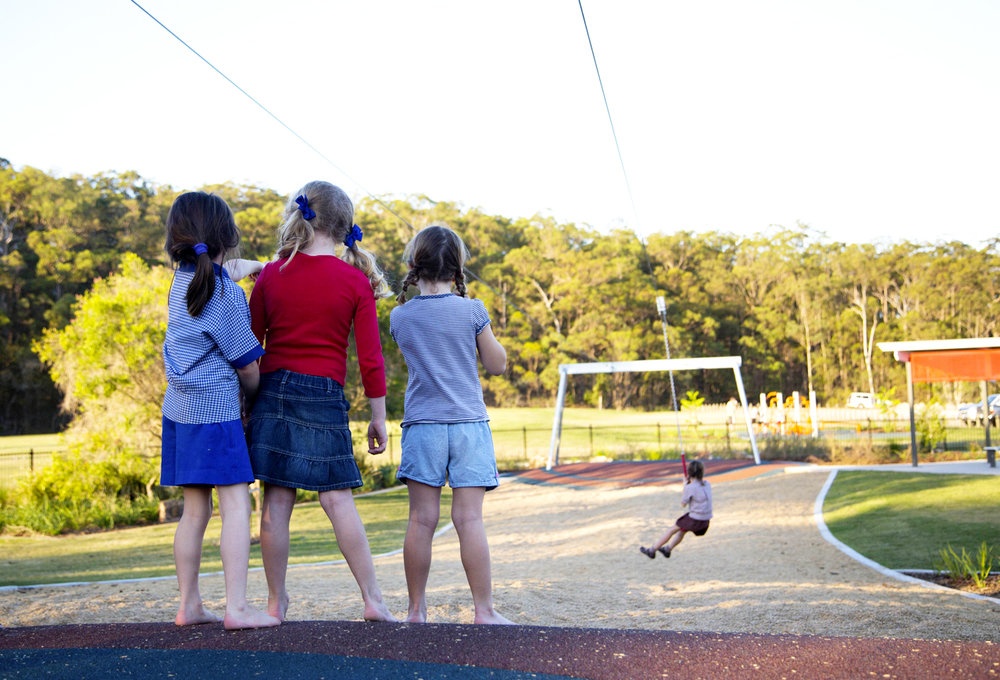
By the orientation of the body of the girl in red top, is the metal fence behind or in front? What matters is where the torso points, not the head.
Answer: in front

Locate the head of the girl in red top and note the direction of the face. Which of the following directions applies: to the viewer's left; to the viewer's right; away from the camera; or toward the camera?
away from the camera

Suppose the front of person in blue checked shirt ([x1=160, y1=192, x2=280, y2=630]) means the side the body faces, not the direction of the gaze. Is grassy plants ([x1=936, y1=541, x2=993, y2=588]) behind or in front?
in front

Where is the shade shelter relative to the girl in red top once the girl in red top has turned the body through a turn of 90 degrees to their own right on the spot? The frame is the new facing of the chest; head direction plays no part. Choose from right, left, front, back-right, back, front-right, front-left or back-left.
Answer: front-left

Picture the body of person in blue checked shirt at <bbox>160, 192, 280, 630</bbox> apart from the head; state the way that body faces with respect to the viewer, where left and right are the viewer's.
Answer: facing away from the viewer and to the right of the viewer

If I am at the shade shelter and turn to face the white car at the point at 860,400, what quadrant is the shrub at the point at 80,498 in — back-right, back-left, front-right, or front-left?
back-left

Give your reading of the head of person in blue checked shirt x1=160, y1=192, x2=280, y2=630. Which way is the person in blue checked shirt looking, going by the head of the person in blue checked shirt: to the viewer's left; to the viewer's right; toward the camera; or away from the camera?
away from the camera

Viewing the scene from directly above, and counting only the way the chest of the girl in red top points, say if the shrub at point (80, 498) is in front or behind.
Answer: in front

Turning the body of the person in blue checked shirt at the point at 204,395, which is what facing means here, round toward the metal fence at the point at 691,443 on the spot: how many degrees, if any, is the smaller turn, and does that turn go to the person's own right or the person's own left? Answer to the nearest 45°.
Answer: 0° — they already face it

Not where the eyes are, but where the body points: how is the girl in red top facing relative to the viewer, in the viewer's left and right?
facing away from the viewer

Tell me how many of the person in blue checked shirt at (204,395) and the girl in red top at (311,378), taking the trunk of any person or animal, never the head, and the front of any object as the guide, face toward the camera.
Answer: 0

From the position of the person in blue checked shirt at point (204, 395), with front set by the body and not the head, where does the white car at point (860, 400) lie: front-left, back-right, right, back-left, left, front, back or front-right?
front

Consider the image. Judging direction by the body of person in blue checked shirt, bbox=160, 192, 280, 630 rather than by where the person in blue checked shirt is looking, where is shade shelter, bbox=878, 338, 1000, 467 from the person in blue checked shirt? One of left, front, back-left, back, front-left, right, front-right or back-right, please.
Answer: front

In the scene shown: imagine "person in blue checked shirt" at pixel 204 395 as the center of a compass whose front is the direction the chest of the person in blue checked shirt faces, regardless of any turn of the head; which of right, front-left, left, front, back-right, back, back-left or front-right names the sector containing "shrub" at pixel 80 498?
front-left

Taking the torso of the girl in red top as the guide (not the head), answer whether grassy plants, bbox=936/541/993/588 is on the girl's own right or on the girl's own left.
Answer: on the girl's own right
